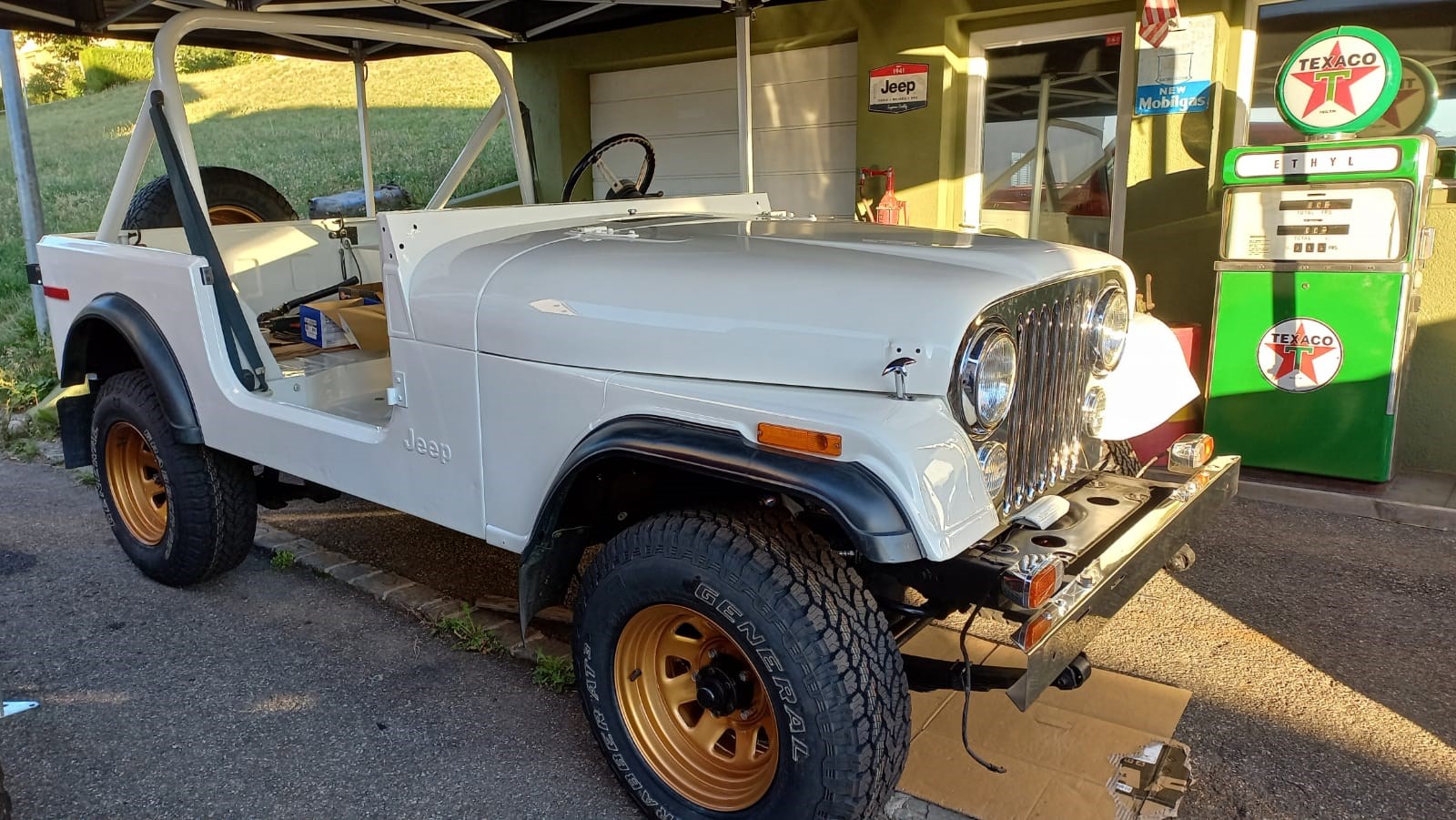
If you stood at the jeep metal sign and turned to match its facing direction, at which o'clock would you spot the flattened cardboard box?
The flattened cardboard box is roughly at 12 o'clock from the jeep metal sign.

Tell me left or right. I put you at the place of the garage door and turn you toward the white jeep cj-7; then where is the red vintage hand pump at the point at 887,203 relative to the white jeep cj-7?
left

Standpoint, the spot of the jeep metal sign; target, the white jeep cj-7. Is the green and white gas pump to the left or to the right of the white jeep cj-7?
left

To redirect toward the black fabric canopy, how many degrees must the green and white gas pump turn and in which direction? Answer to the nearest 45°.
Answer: approximately 45° to its right

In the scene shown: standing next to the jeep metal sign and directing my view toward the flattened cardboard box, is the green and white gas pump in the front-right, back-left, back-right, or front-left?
front-left

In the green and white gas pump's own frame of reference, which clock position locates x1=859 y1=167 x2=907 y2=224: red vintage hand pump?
The red vintage hand pump is roughly at 4 o'clock from the green and white gas pump.

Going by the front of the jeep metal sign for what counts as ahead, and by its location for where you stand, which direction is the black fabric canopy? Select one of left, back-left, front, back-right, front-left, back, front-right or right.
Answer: front-right

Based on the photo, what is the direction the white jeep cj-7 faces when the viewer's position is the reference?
facing the viewer and to the right of the viewer

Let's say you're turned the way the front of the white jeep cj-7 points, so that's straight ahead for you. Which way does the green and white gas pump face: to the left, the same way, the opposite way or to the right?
to the right

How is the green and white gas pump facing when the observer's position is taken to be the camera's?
facing the viewer

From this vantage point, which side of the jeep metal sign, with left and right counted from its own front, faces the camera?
front

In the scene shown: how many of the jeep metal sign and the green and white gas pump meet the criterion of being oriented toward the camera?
2

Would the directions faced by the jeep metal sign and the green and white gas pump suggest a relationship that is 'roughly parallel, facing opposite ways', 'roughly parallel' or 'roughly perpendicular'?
roughly parallel
